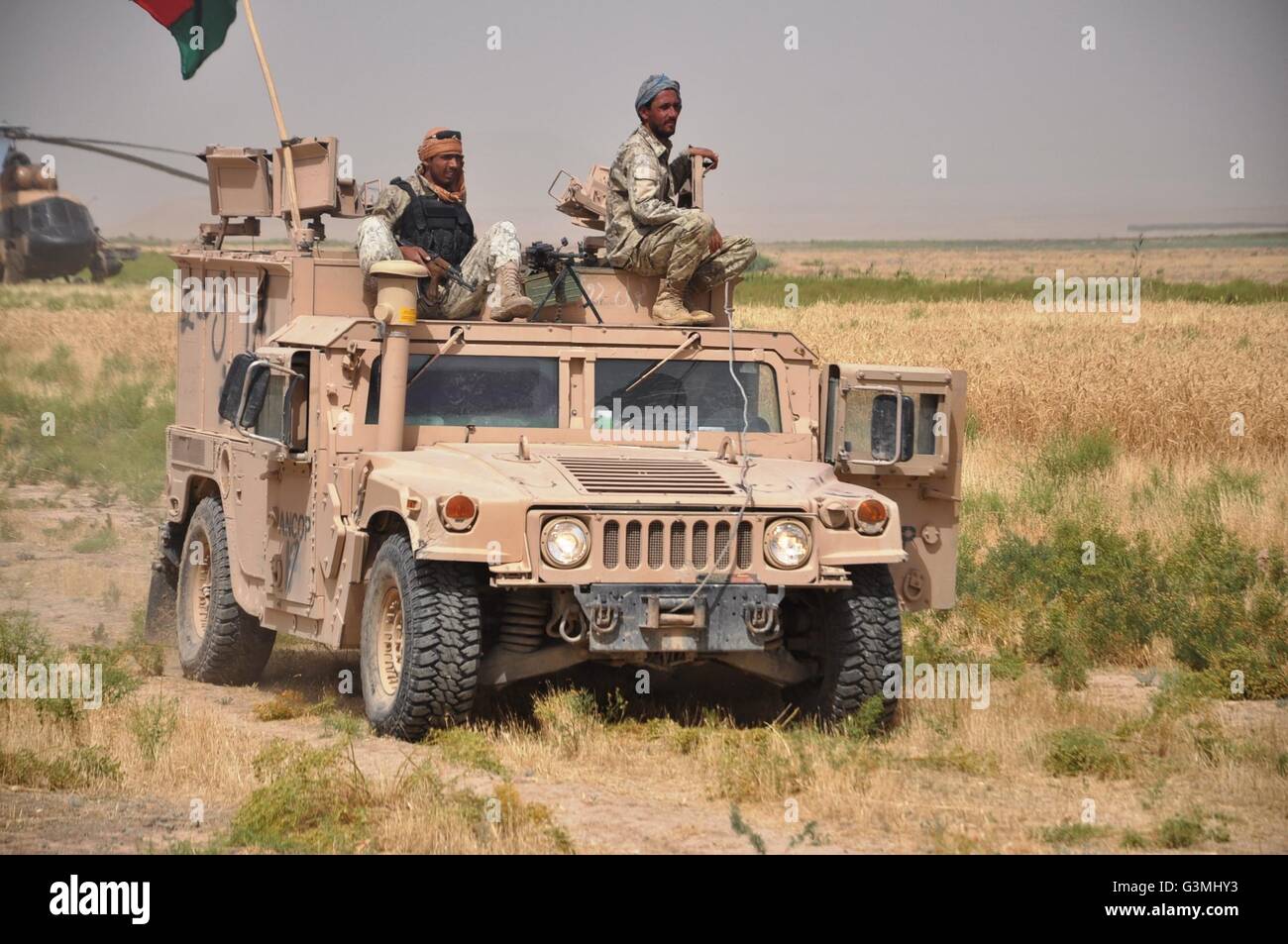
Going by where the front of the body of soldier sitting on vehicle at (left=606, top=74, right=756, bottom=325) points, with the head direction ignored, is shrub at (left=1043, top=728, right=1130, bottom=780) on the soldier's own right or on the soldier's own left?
on the soldier's own right

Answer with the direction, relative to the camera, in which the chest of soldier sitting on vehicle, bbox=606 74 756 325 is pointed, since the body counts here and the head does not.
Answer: to the viewer's right

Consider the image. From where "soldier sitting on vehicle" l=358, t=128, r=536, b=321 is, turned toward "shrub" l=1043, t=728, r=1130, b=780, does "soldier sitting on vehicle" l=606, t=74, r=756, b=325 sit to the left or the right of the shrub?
left

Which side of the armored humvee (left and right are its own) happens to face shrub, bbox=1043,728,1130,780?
front

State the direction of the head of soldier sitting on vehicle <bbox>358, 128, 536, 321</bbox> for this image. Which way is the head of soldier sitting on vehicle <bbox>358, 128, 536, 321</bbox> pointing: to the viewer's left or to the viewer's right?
to the viewer's right

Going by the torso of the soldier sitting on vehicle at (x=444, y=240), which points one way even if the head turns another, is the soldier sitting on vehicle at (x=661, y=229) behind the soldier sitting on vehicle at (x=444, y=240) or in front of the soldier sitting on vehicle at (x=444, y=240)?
in front

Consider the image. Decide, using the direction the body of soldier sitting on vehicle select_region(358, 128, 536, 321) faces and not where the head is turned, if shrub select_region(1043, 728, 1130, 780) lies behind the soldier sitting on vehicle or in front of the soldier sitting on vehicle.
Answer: in front

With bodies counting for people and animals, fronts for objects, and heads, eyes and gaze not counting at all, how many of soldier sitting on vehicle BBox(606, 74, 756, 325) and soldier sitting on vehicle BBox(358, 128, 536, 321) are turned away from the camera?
0

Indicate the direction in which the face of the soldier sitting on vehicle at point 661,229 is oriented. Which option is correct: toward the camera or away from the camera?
toward the camera

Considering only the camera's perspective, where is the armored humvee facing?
facing the viewer and to the right of the viewer
